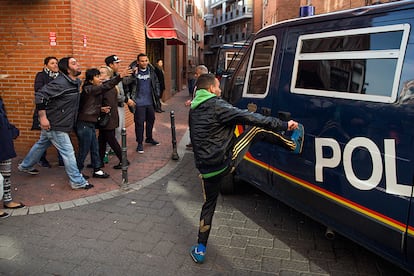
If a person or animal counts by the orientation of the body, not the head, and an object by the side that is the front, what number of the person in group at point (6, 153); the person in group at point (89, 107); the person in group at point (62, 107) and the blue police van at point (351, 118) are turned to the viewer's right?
3

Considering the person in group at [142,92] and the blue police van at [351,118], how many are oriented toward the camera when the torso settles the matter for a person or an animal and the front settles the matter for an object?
1

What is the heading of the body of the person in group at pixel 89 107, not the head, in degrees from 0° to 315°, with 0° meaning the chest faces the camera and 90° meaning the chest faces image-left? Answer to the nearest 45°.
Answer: approximately 270°

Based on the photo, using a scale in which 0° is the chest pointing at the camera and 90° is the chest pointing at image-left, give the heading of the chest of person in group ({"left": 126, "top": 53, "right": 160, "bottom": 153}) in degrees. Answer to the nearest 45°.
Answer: approximately 0°

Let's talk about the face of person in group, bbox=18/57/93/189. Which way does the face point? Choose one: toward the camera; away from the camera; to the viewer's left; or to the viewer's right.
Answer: to the viewer's right

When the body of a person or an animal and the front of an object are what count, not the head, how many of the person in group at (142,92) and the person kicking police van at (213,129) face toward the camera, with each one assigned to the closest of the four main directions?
1

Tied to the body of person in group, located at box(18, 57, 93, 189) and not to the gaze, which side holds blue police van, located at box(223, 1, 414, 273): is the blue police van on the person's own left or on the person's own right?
on the person's own right

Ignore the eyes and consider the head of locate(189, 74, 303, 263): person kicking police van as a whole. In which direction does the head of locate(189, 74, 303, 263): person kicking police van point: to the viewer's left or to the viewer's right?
to the viewer's right

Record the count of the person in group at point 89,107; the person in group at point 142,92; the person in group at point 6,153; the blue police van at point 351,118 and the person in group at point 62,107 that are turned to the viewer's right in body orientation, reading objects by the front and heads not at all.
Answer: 3

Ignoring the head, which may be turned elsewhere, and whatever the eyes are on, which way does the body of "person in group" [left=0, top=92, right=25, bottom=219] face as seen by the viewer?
to the viewer's right

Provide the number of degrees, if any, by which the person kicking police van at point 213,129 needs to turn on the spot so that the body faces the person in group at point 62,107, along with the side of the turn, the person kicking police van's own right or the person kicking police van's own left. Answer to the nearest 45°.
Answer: approximately 90° to the person kicking police van's own left

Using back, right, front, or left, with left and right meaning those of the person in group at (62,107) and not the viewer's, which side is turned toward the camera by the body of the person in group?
right

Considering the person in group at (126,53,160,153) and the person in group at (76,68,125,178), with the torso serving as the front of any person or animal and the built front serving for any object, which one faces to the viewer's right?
the person in group at (76,68,125,178)

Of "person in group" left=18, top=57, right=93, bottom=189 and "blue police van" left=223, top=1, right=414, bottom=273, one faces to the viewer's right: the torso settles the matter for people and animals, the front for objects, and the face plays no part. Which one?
the person in group
